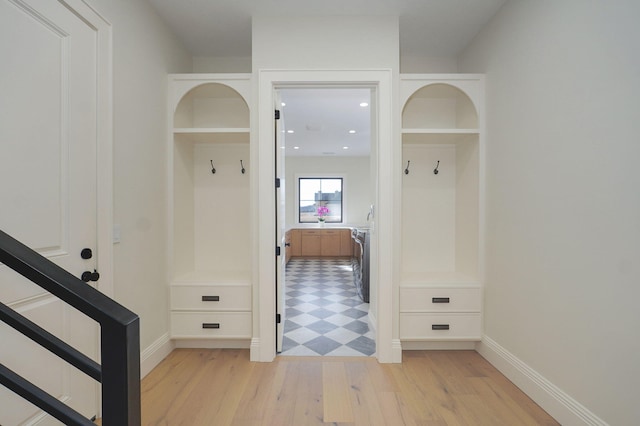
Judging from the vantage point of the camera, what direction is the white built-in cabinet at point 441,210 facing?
facing the viewer

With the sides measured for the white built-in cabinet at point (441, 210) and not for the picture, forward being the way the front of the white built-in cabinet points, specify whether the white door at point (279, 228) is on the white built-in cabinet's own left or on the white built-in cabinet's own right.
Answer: on the white built-in cabinet's own right

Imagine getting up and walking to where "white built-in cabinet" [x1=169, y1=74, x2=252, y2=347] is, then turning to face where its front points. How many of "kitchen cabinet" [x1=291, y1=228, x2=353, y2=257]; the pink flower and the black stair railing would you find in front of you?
1

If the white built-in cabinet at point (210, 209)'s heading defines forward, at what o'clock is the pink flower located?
The pink flower is roughly at 7 o'clock from the white built-in cabinet.

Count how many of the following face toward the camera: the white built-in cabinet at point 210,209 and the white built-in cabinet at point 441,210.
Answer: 2

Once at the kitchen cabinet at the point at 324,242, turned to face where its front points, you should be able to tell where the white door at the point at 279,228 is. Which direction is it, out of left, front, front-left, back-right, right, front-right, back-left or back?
front

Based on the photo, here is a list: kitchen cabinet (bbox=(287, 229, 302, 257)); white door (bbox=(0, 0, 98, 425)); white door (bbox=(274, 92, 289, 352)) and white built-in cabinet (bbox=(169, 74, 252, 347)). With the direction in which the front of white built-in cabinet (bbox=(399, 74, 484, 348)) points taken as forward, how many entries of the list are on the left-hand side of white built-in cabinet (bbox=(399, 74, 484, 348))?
0

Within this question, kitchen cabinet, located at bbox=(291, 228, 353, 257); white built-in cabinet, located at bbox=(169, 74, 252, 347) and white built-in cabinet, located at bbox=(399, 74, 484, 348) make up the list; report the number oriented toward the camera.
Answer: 3

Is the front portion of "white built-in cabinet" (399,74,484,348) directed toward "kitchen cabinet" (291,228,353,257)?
no

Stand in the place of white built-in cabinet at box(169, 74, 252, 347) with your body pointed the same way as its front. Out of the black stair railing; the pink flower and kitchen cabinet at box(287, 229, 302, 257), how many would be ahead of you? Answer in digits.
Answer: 1

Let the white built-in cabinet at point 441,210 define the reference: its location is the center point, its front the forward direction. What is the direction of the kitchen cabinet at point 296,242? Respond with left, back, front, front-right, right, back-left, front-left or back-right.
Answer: back-right

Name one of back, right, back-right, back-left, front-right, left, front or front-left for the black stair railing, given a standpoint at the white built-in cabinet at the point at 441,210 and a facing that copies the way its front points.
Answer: front

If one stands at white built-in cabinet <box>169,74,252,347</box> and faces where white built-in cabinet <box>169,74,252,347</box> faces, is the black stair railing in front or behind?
in front

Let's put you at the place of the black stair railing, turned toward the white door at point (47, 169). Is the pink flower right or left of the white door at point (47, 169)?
right

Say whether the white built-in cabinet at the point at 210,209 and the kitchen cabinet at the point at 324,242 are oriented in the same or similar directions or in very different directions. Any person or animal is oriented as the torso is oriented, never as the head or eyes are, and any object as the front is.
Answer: same or similar directions

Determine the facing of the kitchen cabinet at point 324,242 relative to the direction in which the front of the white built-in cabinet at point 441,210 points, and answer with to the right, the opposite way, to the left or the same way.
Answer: the same way

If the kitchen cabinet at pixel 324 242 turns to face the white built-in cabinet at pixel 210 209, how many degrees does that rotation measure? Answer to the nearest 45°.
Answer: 0° — it already faces it
